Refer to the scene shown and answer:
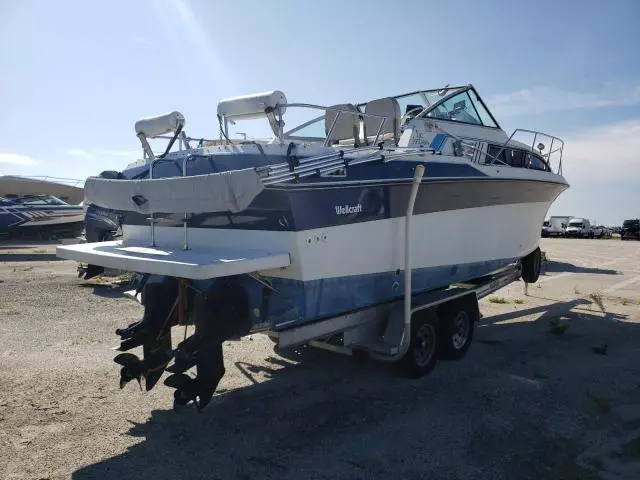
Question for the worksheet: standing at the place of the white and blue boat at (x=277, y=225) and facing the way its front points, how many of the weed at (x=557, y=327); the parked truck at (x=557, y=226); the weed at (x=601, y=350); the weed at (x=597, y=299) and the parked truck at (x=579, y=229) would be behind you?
0

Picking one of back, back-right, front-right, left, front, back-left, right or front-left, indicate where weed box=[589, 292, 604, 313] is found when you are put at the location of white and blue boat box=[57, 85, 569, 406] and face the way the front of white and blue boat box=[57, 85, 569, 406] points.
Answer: front

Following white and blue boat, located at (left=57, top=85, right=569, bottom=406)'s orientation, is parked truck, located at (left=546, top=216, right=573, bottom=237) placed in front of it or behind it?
in front

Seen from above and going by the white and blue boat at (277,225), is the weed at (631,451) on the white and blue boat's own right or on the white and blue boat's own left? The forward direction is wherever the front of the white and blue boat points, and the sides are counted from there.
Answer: on the white and blue boat's own right

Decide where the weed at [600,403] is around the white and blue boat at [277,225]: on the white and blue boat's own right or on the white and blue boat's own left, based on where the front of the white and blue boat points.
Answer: on the white and blue boat's own right

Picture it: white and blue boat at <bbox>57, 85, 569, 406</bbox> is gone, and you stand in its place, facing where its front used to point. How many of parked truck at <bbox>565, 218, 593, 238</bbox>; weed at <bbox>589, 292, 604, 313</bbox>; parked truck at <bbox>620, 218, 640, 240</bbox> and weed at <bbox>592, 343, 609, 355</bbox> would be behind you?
0

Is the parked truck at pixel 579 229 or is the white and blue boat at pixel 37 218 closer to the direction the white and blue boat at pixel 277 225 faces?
the parked truck

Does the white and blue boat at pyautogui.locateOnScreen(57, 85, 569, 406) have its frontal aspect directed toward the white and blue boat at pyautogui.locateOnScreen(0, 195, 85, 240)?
no

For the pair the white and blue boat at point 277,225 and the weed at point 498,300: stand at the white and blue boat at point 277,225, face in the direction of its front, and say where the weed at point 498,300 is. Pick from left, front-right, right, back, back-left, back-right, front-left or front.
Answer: front

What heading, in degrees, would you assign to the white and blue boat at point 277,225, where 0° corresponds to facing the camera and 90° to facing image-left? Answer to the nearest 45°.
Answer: approximately 225°

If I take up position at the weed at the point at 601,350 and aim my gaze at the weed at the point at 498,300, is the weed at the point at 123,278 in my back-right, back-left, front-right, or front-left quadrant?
front-left

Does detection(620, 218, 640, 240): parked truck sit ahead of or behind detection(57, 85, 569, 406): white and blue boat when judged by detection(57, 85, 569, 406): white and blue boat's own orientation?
ahead
